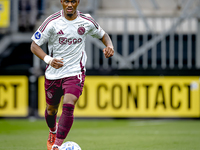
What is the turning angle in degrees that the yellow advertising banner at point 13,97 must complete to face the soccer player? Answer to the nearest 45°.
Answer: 0° — it already faces them

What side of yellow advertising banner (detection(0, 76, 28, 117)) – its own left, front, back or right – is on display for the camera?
front

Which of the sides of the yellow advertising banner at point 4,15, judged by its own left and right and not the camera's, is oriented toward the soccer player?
front

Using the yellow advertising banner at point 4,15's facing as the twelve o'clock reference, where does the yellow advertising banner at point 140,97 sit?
the yellow advertising banner at point 140,97 is roughly at 10 o'clock from the yellow advertising banner at point 4,15.

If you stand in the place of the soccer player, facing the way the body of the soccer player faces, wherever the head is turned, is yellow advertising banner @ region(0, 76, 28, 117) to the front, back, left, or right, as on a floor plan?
back

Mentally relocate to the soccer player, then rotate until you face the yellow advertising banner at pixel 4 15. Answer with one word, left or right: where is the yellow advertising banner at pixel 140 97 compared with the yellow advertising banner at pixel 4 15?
right

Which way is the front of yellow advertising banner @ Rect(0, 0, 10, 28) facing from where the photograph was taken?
facing the viewer

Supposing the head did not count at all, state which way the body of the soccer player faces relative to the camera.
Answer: toward the camera

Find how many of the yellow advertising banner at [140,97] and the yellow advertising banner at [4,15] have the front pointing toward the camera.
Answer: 2

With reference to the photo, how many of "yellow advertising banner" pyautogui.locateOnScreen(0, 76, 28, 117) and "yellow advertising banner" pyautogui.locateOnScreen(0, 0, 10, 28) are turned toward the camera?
2

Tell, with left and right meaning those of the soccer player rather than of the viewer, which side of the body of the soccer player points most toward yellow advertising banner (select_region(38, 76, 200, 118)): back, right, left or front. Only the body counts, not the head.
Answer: back

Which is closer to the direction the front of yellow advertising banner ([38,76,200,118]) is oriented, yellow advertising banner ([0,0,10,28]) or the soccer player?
the soccer player

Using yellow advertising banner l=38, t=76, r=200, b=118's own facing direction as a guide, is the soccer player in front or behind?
in front
